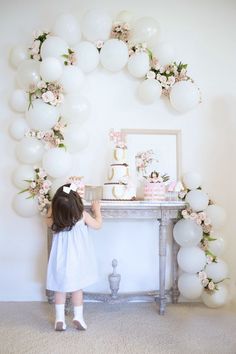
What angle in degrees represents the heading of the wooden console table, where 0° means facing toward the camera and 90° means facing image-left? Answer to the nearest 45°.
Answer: approximately 0°

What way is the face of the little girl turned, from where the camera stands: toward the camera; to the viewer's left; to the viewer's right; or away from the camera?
away from the camera

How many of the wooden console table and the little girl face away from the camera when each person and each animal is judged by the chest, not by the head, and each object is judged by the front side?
1

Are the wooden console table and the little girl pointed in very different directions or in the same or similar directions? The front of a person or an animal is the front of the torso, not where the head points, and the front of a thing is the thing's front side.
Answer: very different directions

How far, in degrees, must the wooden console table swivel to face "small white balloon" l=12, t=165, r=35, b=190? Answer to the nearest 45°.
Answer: approximately 90° to its right

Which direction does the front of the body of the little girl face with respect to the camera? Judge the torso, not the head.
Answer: away from the camera
